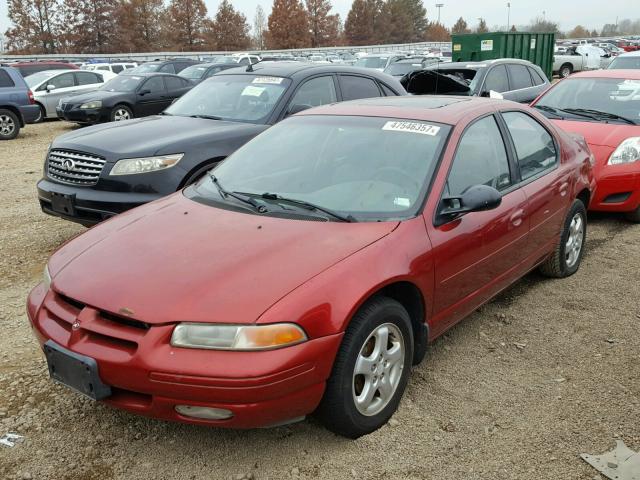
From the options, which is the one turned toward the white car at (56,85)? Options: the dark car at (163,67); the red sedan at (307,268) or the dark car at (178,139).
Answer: the dark car at (163,67)

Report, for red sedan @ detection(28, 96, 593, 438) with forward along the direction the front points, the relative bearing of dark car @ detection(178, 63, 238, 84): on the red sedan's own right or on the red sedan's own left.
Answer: on the red sedan's own right

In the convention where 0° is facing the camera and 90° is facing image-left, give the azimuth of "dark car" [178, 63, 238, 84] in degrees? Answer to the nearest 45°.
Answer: approximately 45°

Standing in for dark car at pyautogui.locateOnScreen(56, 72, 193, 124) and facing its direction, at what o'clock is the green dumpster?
The green dumpster is roughly at 7 o'clock from the dark car.

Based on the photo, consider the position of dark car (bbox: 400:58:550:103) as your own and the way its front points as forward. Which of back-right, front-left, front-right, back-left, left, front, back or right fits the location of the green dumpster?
back-right

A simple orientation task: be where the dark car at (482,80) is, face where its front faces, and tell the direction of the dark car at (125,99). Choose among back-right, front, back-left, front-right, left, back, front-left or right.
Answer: front-right

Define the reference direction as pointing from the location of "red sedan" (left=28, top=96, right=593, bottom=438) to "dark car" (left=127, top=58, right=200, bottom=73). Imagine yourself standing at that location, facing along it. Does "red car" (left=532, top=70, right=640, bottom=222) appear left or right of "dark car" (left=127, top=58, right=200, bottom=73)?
right

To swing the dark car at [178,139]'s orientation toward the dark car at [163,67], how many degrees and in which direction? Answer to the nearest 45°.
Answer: approximately 135° to its right

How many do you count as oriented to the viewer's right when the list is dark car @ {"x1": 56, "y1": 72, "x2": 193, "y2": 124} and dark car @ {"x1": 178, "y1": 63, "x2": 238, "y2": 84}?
0
